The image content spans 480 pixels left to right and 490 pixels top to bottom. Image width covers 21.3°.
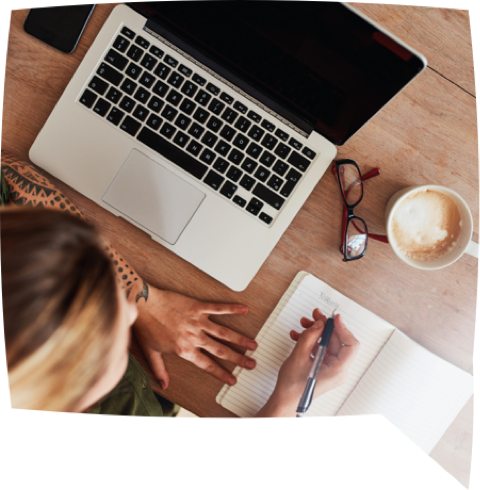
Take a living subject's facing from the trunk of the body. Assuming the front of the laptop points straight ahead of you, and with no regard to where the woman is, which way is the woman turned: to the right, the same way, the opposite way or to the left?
the opposite way

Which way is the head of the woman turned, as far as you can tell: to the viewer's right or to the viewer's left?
to the viewer's right

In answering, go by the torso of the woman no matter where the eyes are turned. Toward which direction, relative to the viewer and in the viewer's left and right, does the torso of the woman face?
facing away from the viewer and to the right of the viewer

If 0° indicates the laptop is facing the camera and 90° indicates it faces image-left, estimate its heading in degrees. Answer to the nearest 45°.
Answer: approximately 45°
